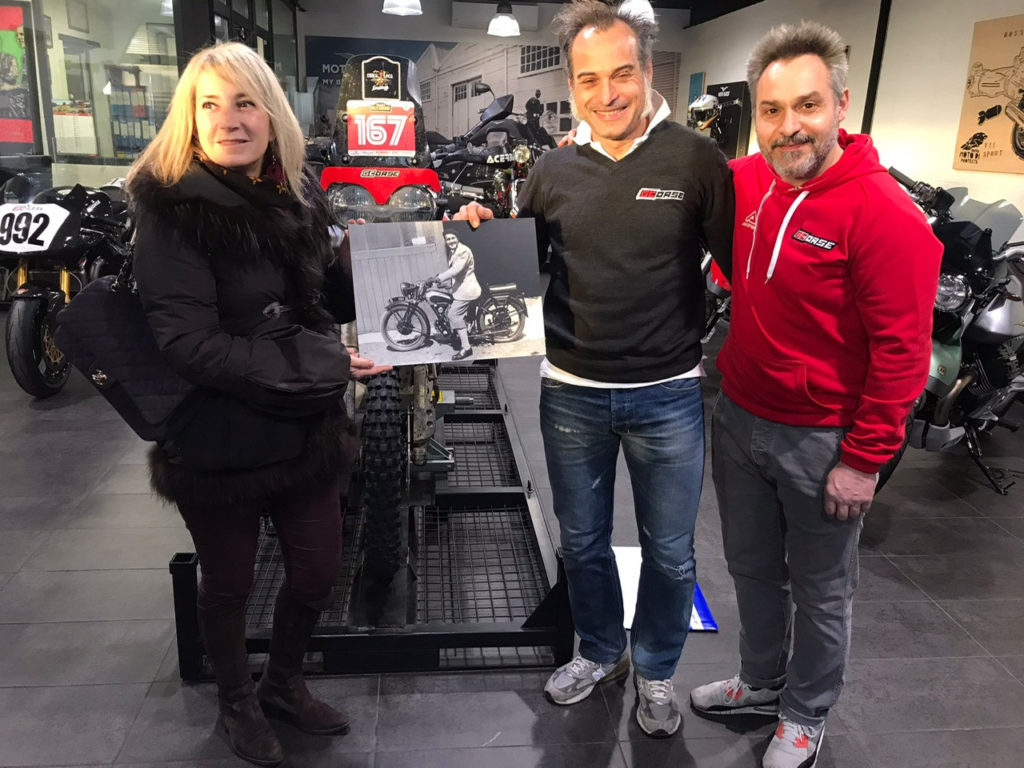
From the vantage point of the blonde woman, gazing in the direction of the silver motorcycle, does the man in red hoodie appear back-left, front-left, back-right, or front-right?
front-right

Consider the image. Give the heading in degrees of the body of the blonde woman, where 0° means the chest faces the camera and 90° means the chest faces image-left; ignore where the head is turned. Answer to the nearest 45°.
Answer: approximately 315°

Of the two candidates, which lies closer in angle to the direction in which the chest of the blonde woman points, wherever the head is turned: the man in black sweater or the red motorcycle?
the man in black sweater

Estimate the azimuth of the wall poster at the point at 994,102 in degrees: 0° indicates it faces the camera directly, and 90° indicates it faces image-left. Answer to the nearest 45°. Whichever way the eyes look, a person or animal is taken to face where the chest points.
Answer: approximately 45°

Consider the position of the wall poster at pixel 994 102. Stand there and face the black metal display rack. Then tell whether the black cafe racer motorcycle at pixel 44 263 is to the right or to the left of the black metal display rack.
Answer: right

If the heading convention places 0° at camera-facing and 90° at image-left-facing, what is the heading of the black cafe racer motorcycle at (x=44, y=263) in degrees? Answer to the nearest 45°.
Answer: approximately 45°

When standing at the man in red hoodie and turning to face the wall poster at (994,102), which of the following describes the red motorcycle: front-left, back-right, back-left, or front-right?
front-left

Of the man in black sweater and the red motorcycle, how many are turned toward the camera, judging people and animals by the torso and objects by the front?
2

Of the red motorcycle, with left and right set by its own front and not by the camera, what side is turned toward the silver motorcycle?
left

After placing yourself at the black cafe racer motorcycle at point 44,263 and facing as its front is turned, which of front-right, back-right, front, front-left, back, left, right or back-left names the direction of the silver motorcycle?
left

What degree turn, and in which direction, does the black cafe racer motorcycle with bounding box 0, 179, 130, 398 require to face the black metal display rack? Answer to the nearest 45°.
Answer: approximately 45° to its left

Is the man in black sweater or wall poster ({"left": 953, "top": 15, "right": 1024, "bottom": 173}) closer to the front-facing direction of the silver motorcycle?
the man in black sweater

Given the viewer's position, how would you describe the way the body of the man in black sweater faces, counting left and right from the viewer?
facing the viewer

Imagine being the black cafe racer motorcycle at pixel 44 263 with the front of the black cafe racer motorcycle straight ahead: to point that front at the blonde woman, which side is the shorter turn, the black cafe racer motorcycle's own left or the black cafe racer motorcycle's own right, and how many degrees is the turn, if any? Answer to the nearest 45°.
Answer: approximately 45° to the black cafe racer motorcycle's own left
